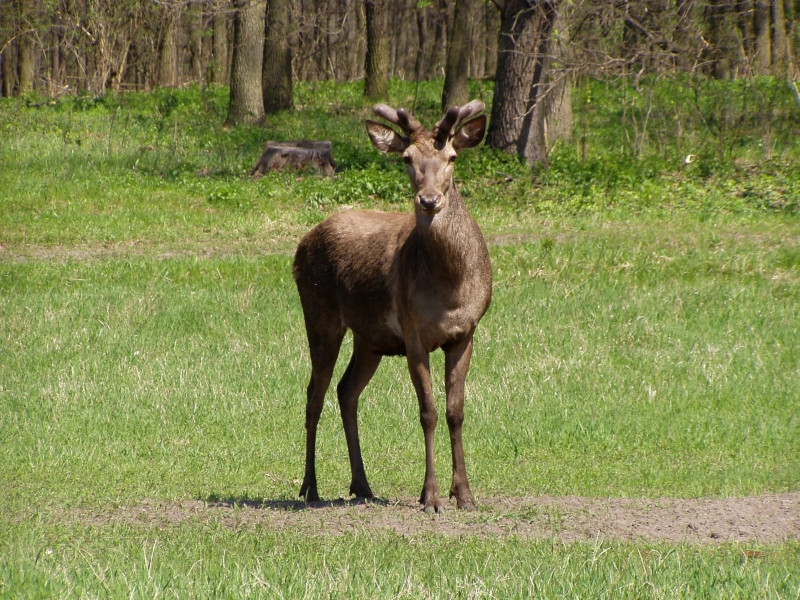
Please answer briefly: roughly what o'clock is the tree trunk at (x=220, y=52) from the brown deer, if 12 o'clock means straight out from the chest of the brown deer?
The tree trunk is roughly at 7 o'clock from the brown deer.

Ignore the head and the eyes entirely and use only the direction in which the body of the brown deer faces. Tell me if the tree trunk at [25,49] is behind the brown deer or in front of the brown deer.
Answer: behind

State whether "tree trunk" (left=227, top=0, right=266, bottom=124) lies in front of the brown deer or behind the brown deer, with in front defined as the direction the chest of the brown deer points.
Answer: behind

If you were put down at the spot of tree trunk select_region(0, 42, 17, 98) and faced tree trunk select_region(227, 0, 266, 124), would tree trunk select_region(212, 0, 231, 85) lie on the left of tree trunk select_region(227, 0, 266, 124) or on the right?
left

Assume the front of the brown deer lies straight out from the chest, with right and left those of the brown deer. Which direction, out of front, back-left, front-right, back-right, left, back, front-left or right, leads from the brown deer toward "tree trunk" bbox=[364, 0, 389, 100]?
back-left

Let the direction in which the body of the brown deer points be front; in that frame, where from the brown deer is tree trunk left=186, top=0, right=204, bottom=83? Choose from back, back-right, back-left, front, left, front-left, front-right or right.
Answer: back-left
